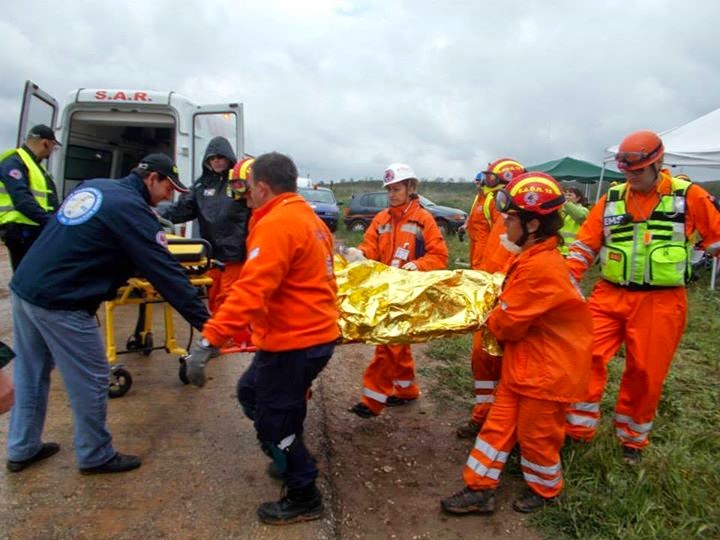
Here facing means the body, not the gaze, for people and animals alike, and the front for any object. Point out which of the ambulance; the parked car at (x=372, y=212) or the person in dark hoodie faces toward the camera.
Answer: the person in dark hoodie

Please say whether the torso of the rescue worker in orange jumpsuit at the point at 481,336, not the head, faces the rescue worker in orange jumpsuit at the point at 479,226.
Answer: no

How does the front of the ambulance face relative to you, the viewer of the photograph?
facing away from the viewer

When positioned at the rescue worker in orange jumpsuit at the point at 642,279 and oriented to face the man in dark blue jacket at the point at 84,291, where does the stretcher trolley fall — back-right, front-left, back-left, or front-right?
front-right

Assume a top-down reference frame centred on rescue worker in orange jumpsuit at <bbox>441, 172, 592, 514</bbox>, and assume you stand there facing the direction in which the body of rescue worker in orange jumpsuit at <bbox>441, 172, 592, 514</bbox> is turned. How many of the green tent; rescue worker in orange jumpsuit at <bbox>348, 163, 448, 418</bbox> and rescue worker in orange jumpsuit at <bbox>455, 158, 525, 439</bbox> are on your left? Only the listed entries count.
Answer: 0

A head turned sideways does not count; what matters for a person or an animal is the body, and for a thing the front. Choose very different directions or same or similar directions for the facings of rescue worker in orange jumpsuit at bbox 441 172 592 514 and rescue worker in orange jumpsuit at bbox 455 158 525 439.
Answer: same or similar directions

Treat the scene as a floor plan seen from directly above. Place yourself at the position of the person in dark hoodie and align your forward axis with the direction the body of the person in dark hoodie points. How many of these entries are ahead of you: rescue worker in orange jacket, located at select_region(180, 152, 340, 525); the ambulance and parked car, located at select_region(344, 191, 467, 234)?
1

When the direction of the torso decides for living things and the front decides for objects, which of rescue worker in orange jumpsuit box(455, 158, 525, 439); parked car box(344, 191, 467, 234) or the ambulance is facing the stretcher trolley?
the rescue worker in orange jumpsuit

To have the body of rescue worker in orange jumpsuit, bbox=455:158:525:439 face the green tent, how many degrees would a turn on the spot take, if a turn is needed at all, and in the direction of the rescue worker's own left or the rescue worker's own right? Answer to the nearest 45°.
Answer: approximately 90° to the rescue worker's own right

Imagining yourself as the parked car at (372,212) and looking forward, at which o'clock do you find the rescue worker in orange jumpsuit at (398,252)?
The rescue worker in orange jumpsuit is roughly at 3 o'clock from the parked car.

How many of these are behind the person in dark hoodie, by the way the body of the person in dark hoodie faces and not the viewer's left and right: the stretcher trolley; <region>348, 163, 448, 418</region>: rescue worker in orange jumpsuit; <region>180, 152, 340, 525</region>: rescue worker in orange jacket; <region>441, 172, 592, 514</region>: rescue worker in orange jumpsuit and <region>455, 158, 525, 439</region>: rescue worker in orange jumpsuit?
0

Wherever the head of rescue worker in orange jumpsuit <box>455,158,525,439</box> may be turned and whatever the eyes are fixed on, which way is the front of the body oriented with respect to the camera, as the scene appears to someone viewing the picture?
to the viewer's left

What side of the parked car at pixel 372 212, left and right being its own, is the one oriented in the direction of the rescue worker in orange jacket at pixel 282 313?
right

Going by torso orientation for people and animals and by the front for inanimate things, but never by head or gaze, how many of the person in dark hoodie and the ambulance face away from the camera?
1

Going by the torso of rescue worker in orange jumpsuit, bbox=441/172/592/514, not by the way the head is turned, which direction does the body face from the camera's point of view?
to the viewer's left

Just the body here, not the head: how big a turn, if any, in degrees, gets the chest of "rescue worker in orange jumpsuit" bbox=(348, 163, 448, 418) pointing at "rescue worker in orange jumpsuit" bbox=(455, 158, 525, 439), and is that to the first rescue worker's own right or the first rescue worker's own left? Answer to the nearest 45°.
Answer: approximately 90° to the first rescue worker's own left

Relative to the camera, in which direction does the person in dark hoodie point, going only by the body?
toward the camera

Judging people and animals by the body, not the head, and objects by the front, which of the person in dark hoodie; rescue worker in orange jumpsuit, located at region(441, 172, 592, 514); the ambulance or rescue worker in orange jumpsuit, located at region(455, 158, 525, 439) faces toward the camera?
the person in dark hoodie

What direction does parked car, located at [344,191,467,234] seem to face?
to the viewer's right

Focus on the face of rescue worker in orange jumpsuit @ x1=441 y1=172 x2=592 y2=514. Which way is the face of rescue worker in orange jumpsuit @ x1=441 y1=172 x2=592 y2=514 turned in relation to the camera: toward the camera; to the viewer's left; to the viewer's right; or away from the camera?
to the viewer's left
